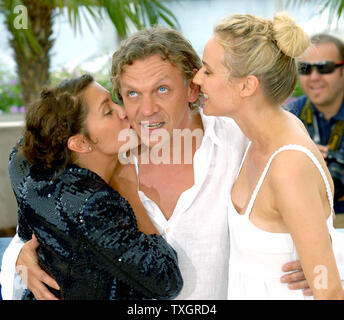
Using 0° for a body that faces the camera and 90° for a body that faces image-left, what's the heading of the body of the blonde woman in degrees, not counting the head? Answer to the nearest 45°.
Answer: approximately 90°

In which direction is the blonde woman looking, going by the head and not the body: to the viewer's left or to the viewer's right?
to the viewer's left

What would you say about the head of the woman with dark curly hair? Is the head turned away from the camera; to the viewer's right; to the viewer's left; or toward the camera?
to the viewer's right
